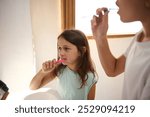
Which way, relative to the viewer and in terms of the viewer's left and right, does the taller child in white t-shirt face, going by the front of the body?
facing the viewer and to the left of the viewer

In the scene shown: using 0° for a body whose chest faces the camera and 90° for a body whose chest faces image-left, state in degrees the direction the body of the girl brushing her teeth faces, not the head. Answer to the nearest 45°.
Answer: approximately 45°

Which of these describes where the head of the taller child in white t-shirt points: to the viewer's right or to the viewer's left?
to the viewer's left

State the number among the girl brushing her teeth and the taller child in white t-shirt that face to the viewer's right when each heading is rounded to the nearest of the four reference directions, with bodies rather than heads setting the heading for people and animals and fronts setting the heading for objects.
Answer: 0
